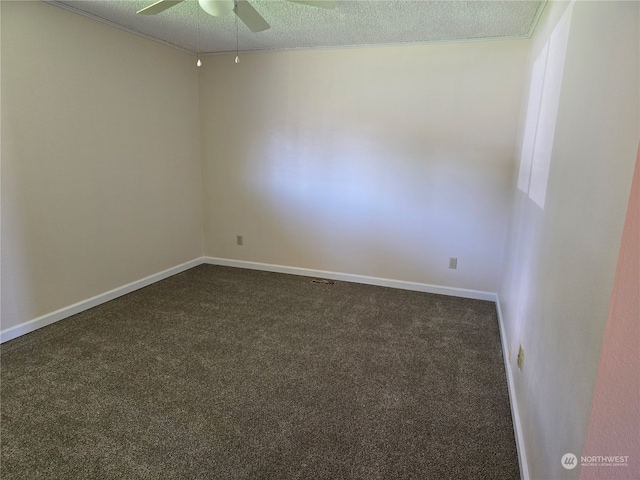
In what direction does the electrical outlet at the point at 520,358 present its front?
to the viewer's left
